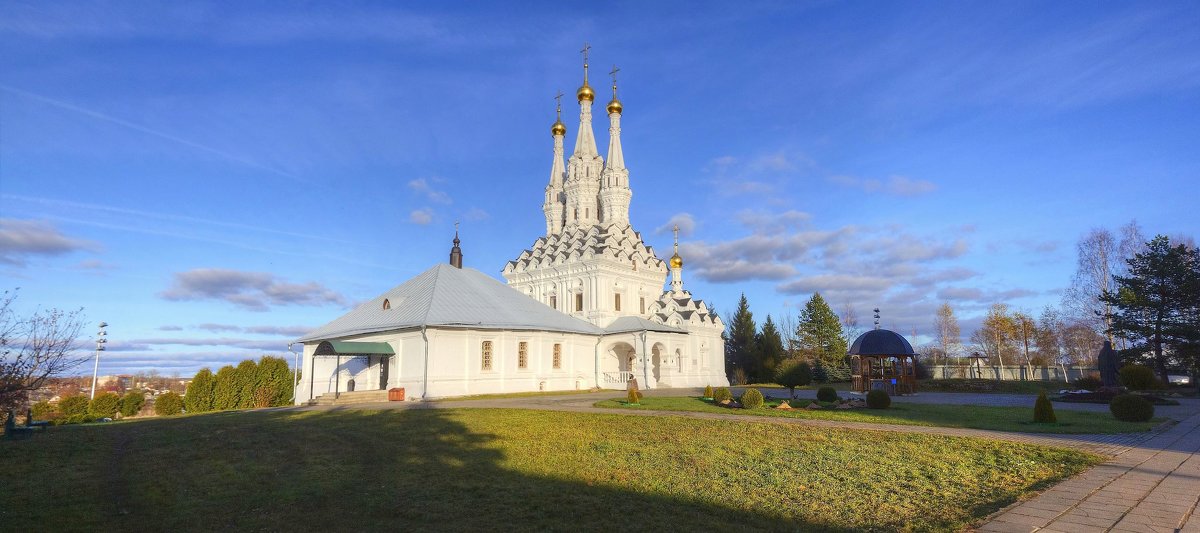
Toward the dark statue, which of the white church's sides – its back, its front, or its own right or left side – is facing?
back

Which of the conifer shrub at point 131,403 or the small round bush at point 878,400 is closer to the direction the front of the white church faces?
the conifer shrub

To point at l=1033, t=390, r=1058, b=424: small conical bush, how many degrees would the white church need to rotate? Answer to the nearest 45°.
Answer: approximately 90° to its left

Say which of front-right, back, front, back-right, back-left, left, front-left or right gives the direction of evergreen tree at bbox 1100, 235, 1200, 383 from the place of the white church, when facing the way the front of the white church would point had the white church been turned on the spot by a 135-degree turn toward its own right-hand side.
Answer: right

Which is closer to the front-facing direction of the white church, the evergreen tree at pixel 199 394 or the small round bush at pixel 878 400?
the evergreen tree

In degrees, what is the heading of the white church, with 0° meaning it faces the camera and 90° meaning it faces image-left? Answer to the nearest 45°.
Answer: approximately 45°

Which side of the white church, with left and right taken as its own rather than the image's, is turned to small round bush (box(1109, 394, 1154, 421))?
left

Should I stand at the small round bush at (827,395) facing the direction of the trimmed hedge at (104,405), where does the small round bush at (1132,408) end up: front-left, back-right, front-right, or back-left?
back-left

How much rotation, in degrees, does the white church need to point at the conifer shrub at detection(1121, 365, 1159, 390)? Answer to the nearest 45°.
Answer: approximately 135° to its left

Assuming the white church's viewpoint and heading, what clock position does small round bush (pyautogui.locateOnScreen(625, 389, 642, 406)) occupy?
The small round bush is roughly at 10 o'clock from the white church.

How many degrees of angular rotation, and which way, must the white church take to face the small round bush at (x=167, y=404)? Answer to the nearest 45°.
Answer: approximately 45° to its right

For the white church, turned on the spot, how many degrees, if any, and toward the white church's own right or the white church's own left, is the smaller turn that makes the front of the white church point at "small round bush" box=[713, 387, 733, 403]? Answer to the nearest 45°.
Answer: approximately 90° to the white church's own left
